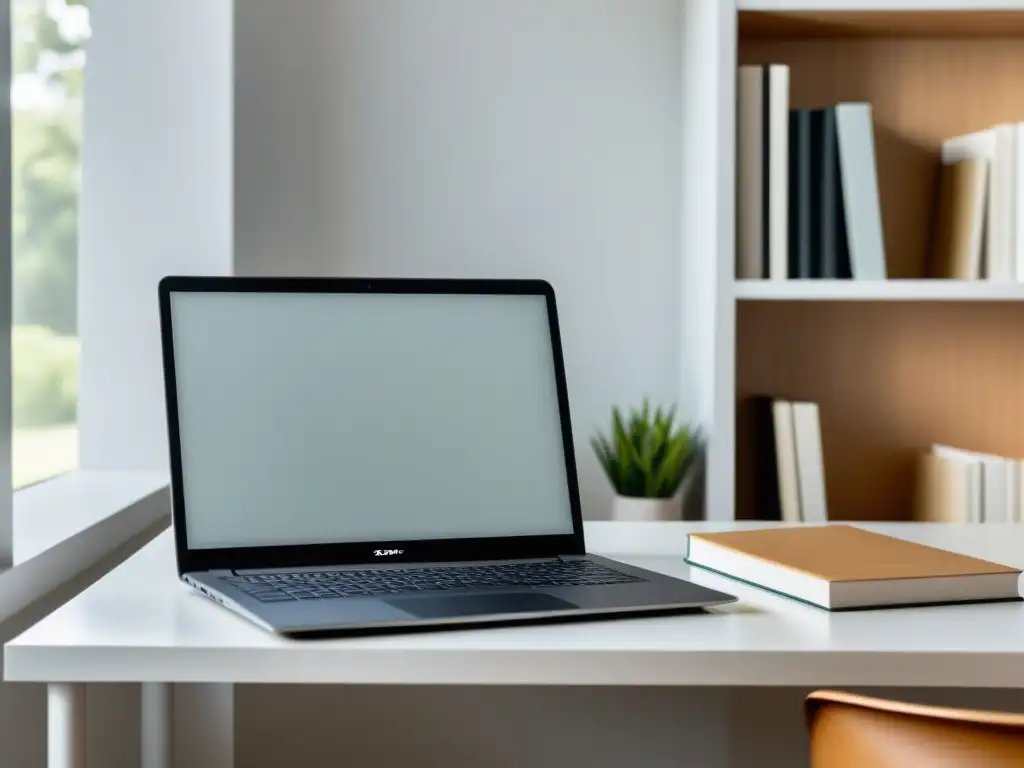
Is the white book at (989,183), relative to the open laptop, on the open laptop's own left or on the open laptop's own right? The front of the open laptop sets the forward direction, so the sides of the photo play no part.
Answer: on the open laptop's own left

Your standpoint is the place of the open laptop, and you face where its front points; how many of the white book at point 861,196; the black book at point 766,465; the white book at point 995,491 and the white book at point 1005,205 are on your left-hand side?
4

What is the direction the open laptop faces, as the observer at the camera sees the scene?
facing the viewer and to the right of the viewer

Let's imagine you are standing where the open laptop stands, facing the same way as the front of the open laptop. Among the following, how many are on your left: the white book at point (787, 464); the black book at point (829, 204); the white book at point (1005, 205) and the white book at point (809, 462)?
4

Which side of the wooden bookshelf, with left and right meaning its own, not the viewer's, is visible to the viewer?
front

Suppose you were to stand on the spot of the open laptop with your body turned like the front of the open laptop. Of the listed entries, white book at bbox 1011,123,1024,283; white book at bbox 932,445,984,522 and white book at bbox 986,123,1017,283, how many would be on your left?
3

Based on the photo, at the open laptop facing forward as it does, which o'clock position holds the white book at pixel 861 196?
The white book is roughly at 9 o'clock from the open laptop.
